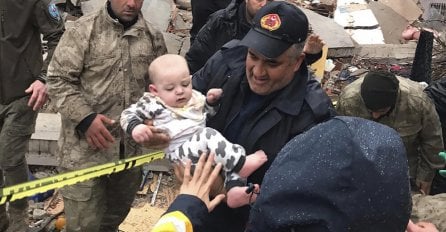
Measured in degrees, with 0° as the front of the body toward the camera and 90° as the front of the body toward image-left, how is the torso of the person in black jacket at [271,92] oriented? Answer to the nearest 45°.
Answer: approximately 45°

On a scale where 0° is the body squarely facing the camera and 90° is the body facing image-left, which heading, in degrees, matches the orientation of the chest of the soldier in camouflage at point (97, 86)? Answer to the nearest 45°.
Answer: approximately 315°

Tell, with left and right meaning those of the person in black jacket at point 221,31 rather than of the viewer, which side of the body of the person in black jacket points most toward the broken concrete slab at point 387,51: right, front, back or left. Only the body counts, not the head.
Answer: left

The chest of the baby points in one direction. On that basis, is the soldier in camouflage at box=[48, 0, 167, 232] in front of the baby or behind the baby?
behind

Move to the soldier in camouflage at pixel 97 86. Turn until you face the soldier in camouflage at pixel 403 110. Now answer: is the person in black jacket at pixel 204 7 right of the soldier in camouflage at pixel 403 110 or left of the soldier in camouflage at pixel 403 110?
left

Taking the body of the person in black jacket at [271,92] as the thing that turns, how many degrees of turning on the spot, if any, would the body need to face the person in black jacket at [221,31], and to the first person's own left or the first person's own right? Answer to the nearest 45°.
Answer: approximately 135° to the first person's own right

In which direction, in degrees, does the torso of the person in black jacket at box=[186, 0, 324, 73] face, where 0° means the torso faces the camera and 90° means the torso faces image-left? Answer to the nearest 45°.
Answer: approximately 315°
